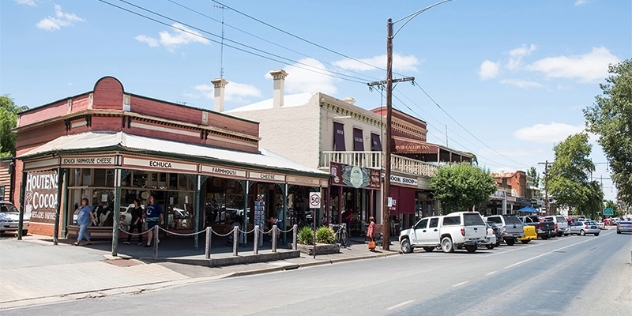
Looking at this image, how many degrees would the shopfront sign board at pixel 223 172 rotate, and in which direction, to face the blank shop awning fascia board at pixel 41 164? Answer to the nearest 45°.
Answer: approximately 135° to its right

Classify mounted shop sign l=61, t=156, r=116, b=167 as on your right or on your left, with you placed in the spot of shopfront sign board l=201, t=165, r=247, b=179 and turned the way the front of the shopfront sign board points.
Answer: on your right

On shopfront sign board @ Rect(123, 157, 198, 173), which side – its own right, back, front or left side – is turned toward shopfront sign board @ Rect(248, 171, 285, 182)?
left

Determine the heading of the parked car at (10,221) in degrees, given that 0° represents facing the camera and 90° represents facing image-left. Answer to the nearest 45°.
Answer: approximately 315°

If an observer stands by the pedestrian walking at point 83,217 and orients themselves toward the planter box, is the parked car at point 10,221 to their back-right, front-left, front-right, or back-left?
back-left

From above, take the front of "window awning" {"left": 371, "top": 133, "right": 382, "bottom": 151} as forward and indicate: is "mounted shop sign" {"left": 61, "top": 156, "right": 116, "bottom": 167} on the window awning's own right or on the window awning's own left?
on the window awning's own right

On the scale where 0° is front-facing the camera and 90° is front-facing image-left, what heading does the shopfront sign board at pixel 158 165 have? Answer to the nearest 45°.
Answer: approximately 315°
